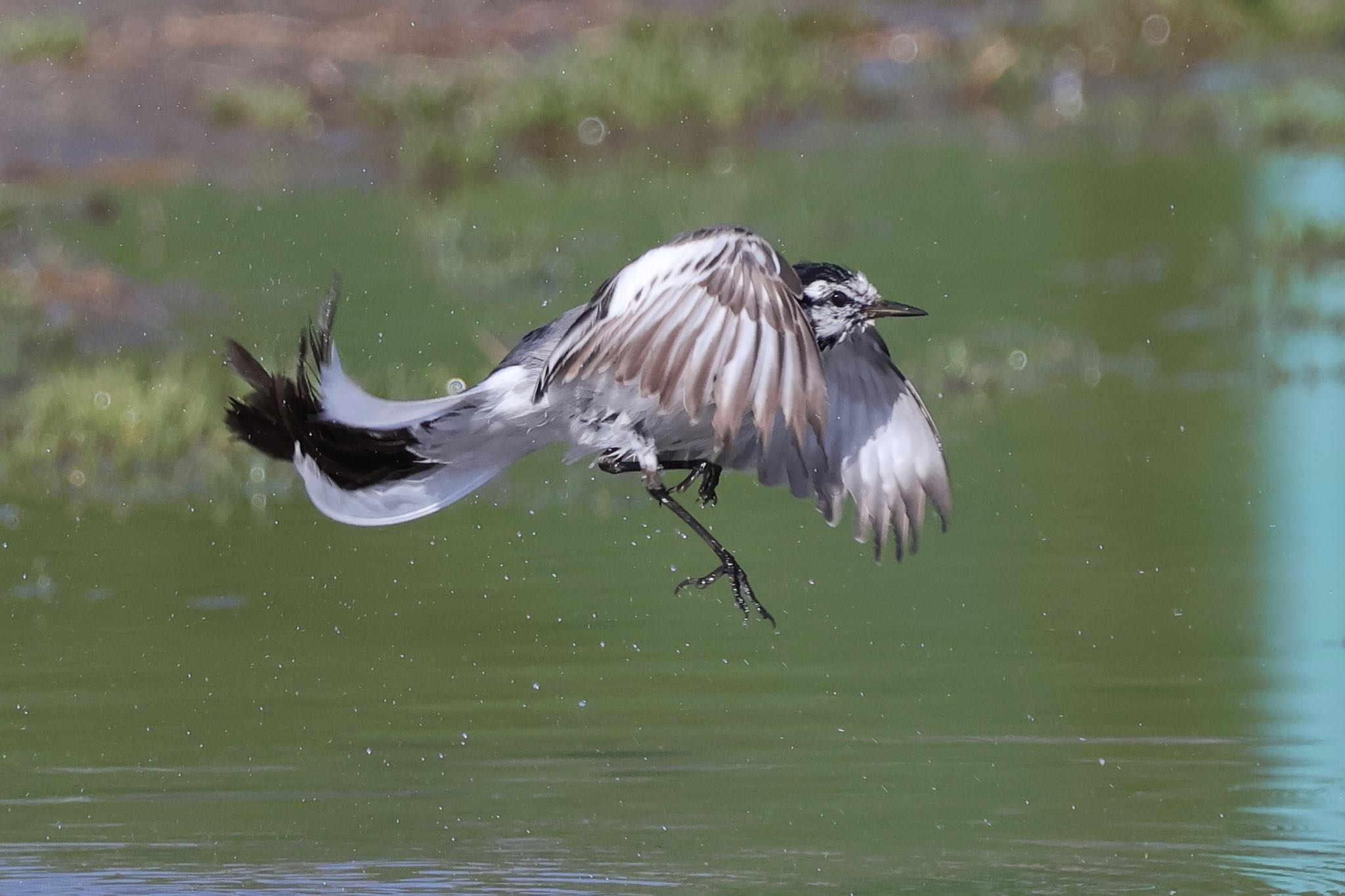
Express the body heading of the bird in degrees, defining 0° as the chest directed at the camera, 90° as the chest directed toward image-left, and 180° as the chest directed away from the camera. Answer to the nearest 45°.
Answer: approximately 270°
